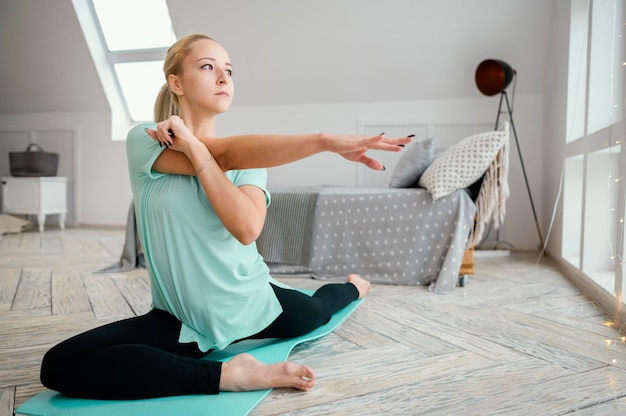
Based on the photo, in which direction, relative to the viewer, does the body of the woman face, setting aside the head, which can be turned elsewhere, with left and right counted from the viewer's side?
facing the viewer and to the right of the viewer

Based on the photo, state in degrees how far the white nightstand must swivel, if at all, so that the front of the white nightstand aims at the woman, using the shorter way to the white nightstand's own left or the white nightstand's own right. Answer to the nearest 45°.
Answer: approximately 45° to the white nightstand's own left

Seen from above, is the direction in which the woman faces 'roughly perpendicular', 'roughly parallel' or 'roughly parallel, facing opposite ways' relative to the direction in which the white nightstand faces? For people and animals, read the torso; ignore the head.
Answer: roughly perpendicular

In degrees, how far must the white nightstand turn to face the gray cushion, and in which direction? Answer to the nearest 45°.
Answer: approximately 90° to its left

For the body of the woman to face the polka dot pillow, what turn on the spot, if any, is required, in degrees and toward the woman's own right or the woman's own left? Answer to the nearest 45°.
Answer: approximately 90° to the woman's own left

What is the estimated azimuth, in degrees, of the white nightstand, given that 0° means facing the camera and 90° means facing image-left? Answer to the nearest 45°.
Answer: approximately 45°

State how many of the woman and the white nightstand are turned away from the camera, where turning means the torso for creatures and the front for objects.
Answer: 0

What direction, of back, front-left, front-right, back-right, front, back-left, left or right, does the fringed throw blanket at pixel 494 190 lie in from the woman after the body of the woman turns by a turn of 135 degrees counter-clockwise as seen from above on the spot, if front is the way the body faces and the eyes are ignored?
front-right

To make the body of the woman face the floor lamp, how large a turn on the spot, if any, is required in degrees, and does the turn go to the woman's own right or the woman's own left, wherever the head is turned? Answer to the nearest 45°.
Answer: approximately 90° to the woman's own left

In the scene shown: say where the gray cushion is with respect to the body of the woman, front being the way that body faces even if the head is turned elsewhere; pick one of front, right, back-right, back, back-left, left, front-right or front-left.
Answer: left

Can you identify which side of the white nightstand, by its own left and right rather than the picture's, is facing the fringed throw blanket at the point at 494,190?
left
